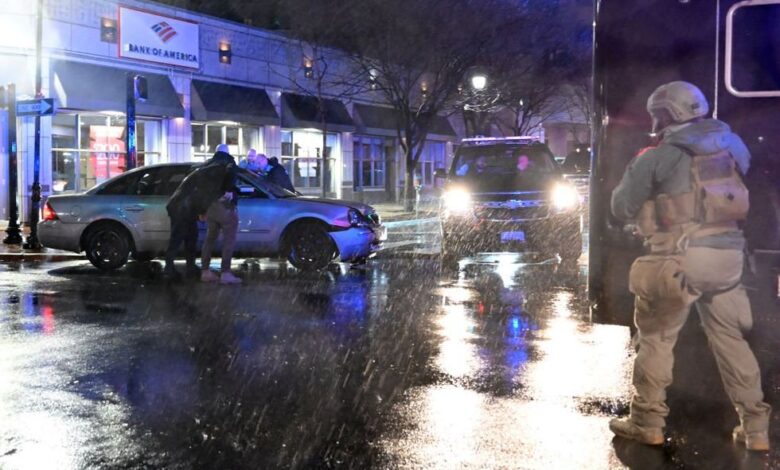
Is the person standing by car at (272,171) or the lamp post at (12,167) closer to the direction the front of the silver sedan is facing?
the person standing by car

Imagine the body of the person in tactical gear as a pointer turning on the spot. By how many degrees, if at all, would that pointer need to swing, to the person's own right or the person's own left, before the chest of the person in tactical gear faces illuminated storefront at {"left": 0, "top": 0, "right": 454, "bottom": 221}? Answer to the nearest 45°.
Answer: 0° — they already face it

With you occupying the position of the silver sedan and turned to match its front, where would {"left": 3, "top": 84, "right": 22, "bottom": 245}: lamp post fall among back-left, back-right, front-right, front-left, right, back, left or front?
back-left

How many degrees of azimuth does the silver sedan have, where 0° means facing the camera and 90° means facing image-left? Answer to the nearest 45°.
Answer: approximately 270°

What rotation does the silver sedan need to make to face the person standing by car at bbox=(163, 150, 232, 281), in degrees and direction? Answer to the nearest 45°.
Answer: approximately 90° to its right

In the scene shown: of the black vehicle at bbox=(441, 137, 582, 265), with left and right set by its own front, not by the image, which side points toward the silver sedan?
right

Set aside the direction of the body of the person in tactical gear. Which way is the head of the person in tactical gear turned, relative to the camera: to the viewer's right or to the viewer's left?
to the viewer's left

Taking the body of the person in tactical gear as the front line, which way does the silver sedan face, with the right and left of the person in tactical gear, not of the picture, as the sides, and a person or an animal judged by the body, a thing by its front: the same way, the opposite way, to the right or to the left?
to the right

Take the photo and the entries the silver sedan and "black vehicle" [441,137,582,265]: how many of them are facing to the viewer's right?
1

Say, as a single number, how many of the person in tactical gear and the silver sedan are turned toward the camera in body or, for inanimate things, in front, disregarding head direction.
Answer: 0

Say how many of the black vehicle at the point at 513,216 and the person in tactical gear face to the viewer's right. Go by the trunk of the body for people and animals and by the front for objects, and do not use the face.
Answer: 0

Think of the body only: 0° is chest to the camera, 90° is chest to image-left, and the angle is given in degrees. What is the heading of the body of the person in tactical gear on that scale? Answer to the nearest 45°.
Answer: approximately 135°

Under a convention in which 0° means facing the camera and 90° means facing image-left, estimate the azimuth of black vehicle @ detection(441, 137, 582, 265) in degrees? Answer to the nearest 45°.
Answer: approximately 0°

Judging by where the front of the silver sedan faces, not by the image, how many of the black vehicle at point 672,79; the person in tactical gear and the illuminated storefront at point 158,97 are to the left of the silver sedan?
1
